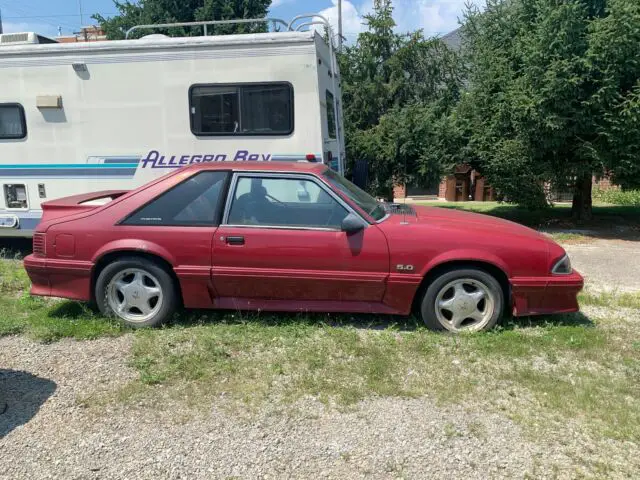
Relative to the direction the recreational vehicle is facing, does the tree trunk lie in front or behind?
behind

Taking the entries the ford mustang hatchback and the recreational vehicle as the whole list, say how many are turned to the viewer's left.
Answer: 1

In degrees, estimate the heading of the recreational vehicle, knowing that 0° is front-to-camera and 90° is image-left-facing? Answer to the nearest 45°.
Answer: approximately 90°

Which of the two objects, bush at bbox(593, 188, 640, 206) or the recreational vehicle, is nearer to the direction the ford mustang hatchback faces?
the bush

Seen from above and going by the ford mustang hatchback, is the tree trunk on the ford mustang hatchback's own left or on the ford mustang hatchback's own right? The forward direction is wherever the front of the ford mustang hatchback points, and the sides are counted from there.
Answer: on the ford mustang hatchback's own left

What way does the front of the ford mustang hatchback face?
to the viewer's right

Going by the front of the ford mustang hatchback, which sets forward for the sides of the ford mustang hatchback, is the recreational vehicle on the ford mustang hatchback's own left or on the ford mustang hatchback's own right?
on the ford mustang hatchback's own left

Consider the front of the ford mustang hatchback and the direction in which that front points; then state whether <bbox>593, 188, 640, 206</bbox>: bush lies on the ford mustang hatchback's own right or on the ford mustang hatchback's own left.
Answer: on the ford mustang hatchback's own left

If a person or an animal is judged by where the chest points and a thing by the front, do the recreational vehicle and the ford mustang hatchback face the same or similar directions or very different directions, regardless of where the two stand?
very different directions

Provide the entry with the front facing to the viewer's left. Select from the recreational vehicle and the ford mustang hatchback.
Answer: the recreational vehicle

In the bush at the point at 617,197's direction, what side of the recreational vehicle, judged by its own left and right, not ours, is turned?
back

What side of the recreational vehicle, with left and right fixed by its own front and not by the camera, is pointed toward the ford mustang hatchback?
left
